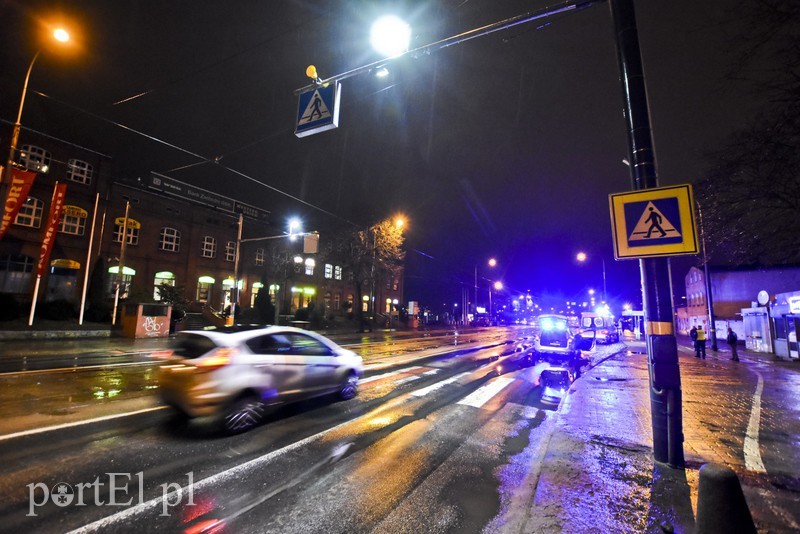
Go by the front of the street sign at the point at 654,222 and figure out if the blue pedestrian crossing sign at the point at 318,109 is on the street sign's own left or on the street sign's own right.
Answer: on the street sign's own right

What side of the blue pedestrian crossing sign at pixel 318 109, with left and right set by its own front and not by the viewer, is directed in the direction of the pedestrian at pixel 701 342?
back

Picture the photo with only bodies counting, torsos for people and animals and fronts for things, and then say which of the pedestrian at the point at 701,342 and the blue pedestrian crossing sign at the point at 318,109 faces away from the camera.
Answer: the pedestrian

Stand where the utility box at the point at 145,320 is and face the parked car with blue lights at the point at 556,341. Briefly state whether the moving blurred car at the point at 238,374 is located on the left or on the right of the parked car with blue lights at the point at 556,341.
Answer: right

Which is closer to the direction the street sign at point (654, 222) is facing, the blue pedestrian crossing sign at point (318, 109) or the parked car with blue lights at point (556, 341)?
the blue pedestrian crossing sign

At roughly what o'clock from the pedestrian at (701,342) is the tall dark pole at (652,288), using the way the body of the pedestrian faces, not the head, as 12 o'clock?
The tall dark pole is roughly at 6 o'clock from the pedestrian.
